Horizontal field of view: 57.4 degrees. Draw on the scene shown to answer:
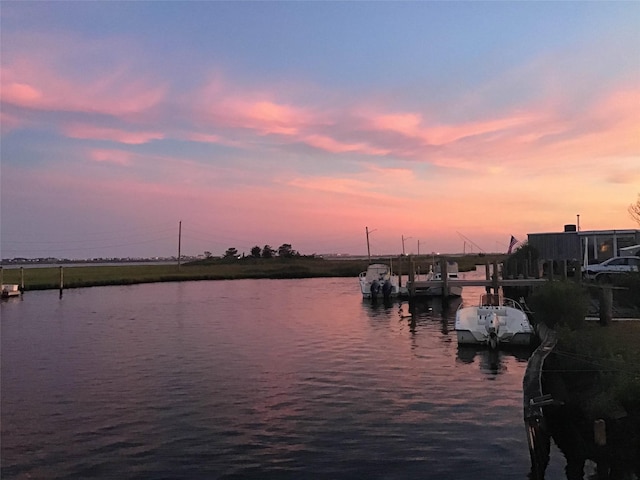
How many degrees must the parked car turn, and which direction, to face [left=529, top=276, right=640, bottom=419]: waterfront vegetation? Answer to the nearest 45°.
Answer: approximately 90° to its left

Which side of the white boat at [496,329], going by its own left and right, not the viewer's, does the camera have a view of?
back

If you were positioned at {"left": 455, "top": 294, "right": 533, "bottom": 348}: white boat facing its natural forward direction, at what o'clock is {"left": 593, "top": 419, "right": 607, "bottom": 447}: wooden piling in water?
The wooden piling in water is roughly at 6 o'clock from the white boat.

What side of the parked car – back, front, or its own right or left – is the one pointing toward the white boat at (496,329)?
left

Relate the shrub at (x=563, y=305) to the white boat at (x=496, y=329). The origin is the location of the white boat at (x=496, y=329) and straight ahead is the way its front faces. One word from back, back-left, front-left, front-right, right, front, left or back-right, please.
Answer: back-right

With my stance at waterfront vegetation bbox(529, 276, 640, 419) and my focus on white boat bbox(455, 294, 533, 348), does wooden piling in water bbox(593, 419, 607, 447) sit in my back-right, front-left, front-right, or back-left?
back-left

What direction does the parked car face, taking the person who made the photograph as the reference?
facing to the left of the viewer

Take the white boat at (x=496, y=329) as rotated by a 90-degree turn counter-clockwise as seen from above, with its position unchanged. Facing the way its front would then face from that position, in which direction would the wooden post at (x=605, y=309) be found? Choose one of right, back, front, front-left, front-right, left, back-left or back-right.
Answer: back-left

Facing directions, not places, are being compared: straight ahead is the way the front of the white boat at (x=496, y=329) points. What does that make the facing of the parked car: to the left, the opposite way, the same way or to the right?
to the left

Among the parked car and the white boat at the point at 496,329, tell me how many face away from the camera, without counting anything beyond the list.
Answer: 1

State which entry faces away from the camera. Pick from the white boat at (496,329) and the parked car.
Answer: the white boat

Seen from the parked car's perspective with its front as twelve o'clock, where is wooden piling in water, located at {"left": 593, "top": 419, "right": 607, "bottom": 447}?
The wooden piling in water is roughly at 9 o'clock from the parked car.

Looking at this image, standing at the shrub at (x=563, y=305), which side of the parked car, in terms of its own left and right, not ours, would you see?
left

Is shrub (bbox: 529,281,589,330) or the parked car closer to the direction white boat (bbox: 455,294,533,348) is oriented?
the parked car
